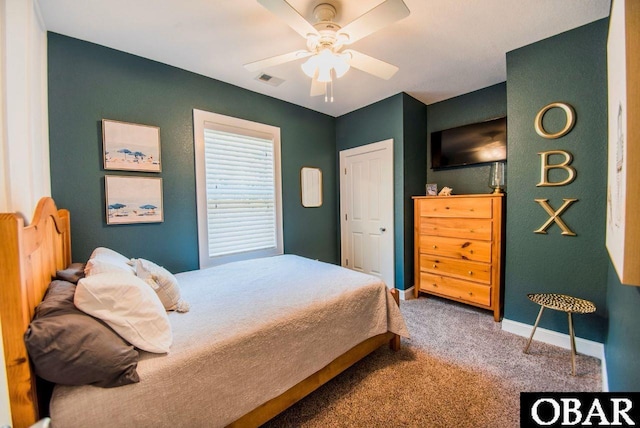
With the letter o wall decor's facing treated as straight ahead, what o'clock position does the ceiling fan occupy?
The ceiling fan is roughly at 1 o'clock from the letter o wall decor.

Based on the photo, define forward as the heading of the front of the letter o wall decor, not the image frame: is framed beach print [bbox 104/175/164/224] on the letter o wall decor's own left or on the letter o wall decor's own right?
on the letter o wall decor's own right

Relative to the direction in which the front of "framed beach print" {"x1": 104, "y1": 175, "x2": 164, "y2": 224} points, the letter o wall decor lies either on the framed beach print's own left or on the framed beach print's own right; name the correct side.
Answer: on the framed beach print's own left

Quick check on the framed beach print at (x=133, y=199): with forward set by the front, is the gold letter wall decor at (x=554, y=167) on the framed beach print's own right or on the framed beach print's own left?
on the framed beach print's own left

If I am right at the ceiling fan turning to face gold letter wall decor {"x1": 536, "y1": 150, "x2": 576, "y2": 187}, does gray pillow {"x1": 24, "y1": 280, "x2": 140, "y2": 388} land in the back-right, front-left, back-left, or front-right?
back-right

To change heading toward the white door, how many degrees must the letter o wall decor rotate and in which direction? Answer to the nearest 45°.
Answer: approximately 90° to its right
